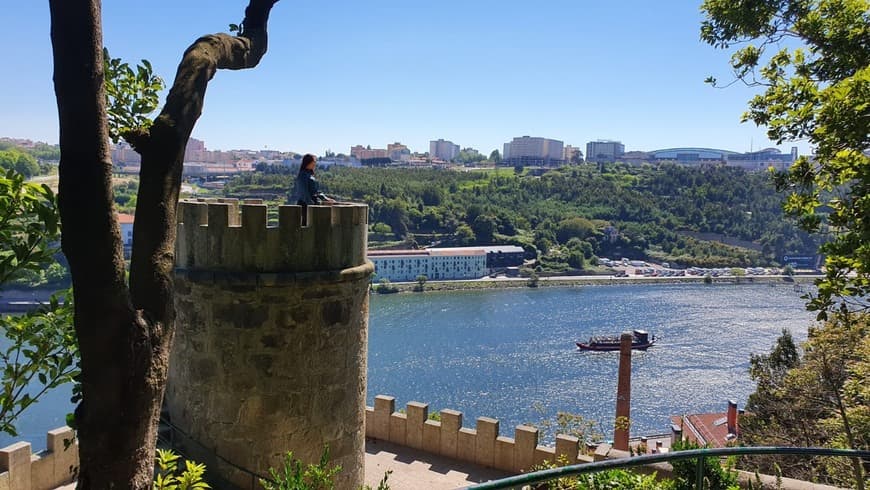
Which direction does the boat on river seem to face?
to the viewer's left

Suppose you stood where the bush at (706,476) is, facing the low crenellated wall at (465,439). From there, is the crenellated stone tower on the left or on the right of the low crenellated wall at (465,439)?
left

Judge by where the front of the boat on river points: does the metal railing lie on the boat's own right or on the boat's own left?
on the boat's own left

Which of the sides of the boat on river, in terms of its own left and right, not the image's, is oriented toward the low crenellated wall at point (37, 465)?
left

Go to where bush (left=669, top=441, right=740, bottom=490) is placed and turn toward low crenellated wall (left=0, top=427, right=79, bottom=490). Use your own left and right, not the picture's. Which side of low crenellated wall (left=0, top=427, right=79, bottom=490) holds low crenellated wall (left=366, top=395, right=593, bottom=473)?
right

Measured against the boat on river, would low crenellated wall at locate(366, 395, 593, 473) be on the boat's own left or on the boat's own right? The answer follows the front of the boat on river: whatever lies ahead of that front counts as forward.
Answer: on the boat's own left

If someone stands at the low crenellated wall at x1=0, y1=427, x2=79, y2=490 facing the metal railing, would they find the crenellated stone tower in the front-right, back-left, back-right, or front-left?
front-left

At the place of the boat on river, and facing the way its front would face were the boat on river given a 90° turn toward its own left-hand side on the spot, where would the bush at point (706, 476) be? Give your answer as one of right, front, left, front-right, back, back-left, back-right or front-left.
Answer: front

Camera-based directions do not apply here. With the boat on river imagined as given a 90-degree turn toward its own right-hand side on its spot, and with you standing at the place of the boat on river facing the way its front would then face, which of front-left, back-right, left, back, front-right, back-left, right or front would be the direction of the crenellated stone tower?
back

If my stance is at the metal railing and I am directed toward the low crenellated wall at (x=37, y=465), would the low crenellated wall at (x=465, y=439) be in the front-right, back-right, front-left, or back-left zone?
front-right
